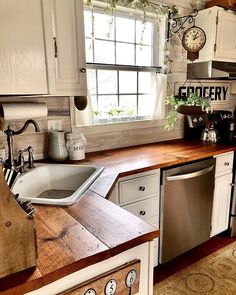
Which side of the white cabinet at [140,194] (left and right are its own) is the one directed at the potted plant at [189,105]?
left

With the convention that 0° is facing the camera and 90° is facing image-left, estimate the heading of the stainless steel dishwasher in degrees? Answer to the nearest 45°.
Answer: approximately 315°

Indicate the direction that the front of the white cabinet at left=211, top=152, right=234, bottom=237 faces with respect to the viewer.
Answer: facing the viewer and to the right of the viewer

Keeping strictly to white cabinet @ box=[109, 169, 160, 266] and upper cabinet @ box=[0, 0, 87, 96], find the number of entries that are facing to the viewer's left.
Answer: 0

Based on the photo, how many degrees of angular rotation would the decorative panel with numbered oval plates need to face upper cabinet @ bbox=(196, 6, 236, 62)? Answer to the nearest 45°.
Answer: approximately 90° to its left

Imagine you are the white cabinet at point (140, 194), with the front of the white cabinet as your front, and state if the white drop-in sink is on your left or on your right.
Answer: on your right
